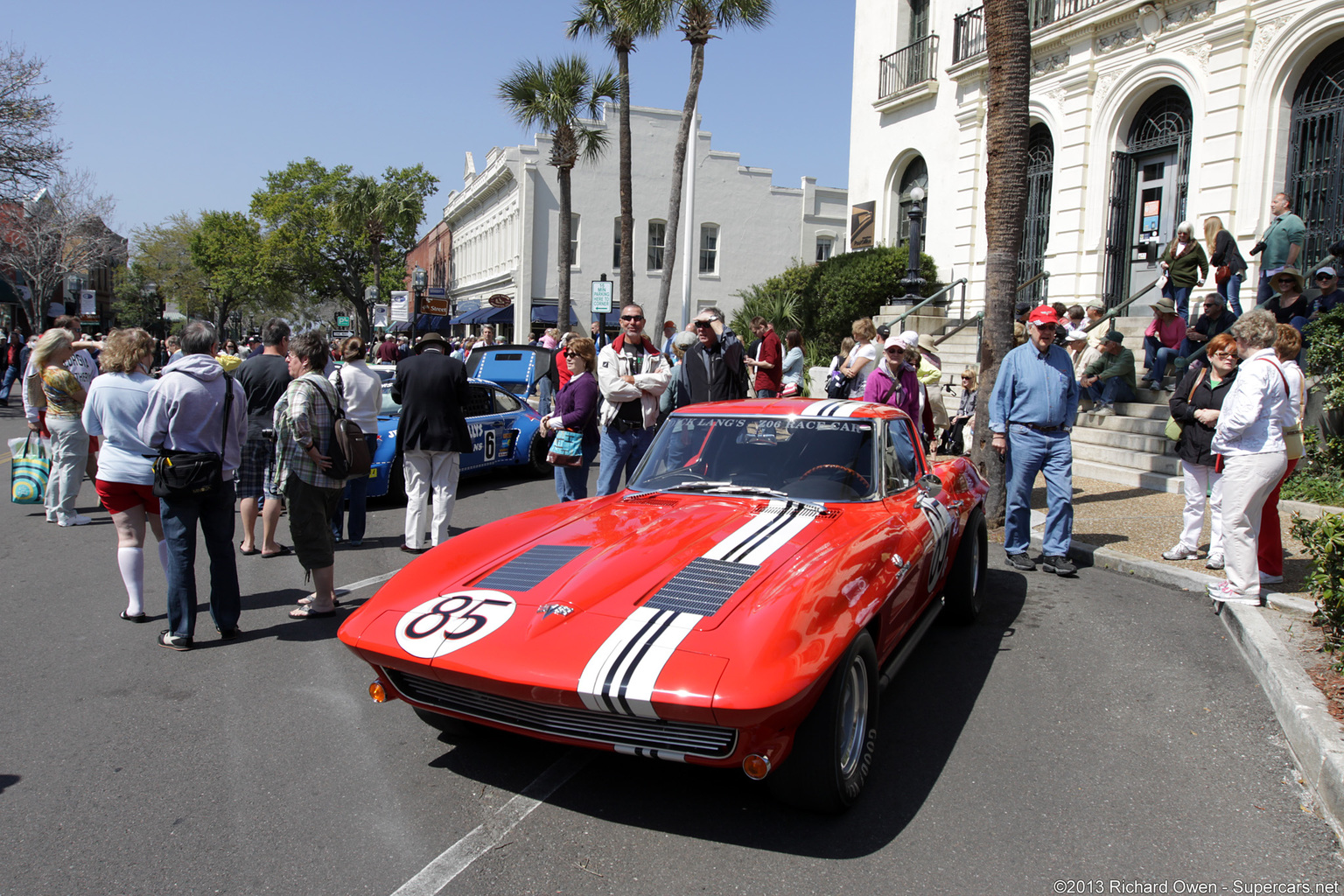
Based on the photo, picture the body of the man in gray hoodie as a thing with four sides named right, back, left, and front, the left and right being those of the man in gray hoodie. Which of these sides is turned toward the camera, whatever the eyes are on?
back

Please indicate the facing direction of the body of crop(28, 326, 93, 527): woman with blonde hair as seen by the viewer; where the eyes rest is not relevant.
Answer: to the viewer's right

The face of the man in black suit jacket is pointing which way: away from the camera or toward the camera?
away from the camera

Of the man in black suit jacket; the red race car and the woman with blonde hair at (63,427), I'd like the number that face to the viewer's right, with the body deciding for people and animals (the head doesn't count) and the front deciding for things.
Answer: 1

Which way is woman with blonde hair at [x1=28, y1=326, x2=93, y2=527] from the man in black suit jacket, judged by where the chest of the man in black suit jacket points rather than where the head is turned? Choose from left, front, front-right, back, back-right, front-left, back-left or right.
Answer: front-left

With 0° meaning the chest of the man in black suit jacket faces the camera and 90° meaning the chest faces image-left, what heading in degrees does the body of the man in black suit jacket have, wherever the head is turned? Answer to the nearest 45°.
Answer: approximately 180°

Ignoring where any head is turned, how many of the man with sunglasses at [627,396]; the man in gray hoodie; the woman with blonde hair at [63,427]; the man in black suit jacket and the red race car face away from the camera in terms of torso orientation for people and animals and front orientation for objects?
2
